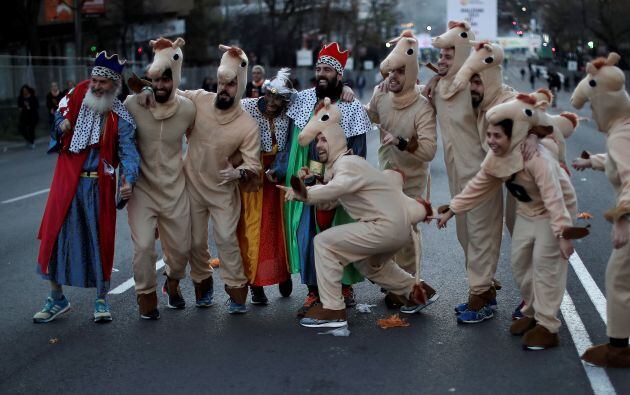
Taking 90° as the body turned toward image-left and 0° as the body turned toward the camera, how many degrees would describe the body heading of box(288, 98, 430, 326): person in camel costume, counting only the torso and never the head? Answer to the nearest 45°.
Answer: approximately 90°

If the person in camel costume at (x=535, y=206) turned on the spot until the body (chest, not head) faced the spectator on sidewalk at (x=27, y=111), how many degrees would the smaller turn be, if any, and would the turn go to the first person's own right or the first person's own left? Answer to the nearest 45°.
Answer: approximately 90° to the first person's own right

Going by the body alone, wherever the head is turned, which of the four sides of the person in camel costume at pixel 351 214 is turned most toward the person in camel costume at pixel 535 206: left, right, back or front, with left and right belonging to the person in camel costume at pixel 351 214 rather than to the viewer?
back

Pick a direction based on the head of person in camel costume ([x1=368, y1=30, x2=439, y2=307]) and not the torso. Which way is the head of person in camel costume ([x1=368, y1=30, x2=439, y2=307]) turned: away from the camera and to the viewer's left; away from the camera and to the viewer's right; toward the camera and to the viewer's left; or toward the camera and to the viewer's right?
toward the camera and to the viewer's left

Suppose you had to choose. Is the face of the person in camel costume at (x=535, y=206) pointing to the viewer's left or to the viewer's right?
to the viewer's left

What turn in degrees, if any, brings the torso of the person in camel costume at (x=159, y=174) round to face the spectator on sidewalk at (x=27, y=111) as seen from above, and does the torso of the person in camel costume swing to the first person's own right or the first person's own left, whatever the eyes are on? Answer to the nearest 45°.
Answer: approximately 180°

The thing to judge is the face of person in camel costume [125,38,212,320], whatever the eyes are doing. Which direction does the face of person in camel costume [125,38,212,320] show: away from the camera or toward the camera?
toward the camera

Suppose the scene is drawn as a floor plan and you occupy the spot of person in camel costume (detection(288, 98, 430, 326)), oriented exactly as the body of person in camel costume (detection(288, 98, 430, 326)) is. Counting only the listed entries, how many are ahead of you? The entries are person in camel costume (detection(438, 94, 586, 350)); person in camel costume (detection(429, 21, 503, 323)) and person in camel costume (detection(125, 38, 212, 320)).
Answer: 1

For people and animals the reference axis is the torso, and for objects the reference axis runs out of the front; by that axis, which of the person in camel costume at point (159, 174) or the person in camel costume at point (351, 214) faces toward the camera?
the person in camel costume at point (159, 174)

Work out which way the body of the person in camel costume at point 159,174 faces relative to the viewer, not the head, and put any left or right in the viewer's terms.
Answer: facing the viewer

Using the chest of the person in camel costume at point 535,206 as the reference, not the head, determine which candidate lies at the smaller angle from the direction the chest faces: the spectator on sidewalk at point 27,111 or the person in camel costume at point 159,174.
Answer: the person in camel costume

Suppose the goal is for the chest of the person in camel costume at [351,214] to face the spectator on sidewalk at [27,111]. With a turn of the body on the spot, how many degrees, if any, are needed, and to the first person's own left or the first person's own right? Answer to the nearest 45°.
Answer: approximately 45° to the first person's own right

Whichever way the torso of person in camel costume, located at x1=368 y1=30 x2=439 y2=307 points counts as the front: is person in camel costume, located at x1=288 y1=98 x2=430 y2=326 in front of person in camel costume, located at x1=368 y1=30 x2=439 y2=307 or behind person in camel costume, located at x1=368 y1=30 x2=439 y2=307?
in front

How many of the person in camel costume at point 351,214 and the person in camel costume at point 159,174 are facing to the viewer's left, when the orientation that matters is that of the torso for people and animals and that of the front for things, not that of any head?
1

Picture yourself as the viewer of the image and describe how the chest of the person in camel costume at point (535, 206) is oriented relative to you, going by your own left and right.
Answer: facing the viewer and to the left of the viewer
